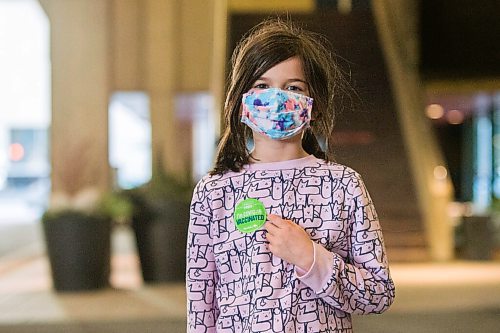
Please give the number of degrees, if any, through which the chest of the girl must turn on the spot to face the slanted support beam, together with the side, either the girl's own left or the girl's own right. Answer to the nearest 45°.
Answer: approximately 180°

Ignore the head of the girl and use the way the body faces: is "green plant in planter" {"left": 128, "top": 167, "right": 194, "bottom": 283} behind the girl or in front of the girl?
behind

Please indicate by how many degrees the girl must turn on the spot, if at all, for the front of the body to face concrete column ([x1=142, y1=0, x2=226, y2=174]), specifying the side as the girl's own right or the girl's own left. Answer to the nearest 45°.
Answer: approximately 180°

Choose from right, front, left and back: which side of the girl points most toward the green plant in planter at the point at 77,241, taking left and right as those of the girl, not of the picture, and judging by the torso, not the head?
back

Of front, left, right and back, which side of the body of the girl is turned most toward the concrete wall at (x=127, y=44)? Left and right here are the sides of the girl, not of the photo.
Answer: back

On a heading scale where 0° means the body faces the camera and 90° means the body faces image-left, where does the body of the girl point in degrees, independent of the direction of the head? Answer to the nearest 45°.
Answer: approximately 0°

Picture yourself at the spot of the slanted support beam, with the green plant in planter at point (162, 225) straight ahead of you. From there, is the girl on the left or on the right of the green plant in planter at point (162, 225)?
left
